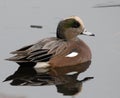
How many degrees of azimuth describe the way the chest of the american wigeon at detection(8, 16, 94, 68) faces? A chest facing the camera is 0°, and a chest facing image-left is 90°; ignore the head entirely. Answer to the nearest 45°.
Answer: approximately 270°
